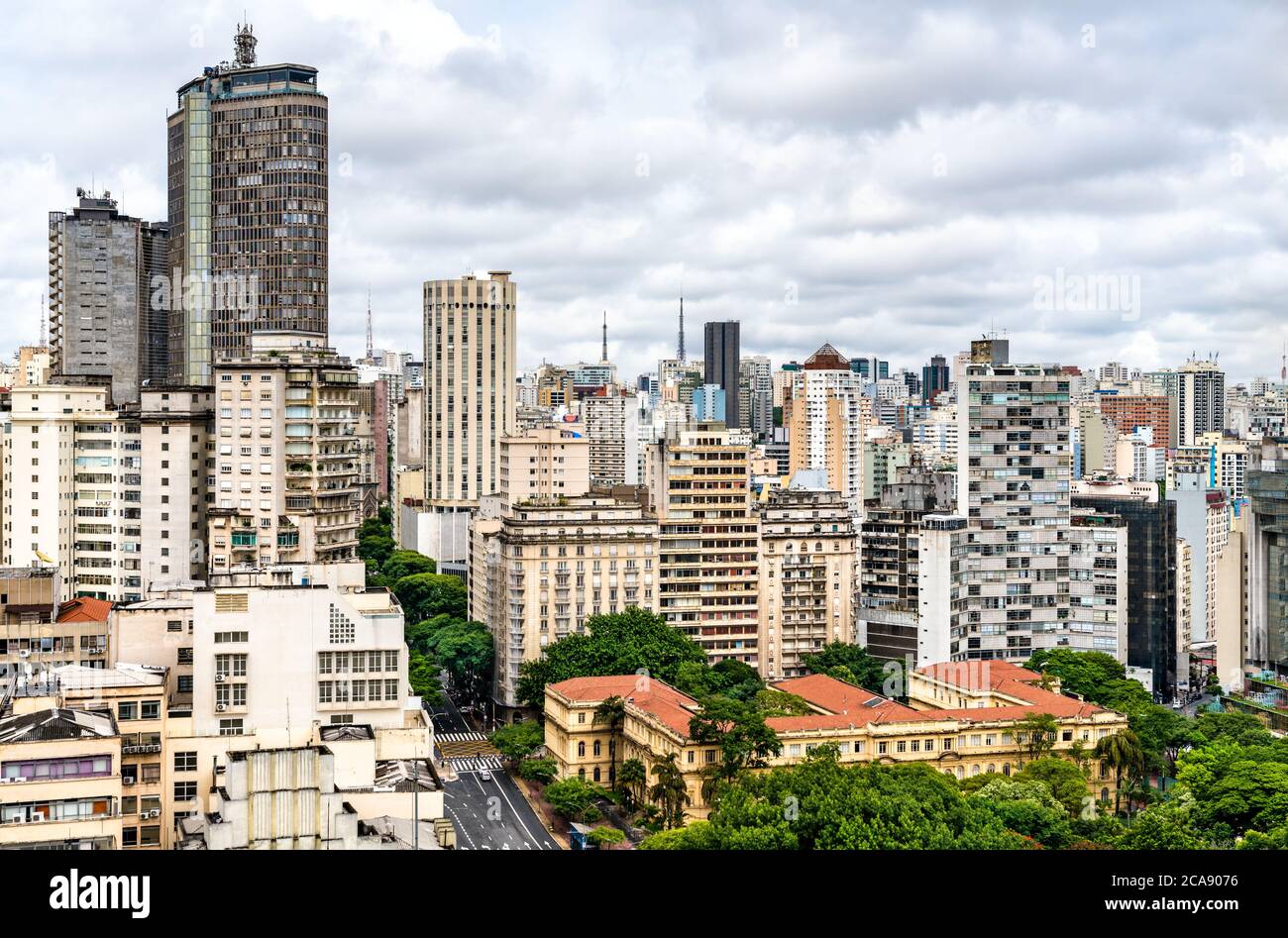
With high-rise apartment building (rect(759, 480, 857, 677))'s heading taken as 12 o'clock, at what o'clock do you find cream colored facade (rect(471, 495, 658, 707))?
The cream colored facade is roughly at 2 o'clock from the high-rise apartment building.

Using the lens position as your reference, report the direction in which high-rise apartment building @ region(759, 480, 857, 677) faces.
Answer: facing the viewer

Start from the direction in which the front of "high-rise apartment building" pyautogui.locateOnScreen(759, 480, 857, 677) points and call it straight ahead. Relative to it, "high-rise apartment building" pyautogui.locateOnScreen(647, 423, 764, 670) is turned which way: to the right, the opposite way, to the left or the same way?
the same way

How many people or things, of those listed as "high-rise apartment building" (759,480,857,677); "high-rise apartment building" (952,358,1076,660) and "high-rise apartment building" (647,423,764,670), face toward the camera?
3

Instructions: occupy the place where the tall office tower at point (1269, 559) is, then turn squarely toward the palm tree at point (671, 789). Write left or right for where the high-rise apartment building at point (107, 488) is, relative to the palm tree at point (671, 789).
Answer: right

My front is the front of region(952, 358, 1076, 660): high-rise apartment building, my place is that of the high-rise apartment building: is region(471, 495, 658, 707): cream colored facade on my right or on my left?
on my right

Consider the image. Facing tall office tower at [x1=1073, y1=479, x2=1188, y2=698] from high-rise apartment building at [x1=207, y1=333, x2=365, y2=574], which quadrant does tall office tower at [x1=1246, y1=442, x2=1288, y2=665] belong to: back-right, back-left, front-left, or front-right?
front-right

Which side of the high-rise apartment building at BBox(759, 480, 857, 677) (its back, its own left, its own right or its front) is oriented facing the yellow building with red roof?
front

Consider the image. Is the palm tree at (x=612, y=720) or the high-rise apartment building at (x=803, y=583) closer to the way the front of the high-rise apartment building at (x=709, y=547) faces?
the palm tree

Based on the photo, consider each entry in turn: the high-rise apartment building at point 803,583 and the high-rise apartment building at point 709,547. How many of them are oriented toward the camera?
2

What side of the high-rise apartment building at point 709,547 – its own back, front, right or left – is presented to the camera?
front

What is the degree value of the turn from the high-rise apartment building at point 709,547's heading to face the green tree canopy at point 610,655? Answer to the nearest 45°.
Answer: approximately 45° to its right

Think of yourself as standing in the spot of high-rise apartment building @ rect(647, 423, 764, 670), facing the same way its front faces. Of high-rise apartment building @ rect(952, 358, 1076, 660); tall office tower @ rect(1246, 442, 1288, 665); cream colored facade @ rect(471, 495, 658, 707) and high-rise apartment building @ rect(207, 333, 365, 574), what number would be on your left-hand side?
2

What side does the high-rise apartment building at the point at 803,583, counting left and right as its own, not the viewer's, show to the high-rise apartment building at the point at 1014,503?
left

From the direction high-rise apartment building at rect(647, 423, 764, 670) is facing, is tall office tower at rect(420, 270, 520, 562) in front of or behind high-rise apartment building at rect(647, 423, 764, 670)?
behind

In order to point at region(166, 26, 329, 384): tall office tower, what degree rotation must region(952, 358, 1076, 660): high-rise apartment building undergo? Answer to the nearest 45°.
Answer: approximately 90° to its right

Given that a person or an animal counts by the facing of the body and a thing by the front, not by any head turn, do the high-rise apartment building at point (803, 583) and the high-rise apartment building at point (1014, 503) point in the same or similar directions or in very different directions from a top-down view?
same or similar directions

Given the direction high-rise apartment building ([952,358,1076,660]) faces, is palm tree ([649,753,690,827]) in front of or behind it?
in front
